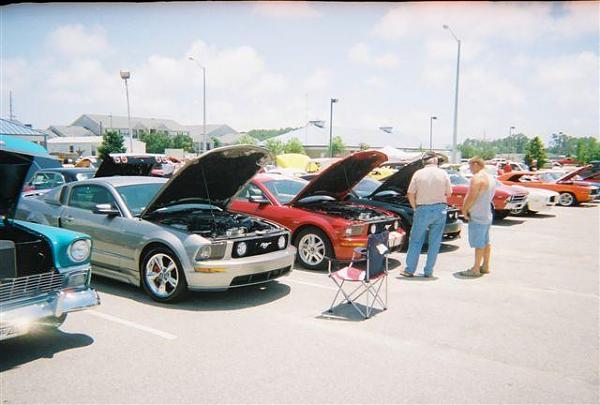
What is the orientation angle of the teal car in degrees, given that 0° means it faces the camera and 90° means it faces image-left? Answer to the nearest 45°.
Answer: approximately 315°

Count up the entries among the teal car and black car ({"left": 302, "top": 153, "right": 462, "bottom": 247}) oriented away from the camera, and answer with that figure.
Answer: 0

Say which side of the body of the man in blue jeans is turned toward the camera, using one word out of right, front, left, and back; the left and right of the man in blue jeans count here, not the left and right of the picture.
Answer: back

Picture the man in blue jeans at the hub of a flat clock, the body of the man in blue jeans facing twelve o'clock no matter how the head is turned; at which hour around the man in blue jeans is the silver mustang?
The silver mustang is roughly at 8 o'clock from the man in blue jeans.

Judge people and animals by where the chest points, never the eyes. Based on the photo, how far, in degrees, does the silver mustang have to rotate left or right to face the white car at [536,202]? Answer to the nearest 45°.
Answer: approximately 90° to its left

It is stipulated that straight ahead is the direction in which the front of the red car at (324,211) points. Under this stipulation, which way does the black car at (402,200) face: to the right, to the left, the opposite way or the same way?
the same way

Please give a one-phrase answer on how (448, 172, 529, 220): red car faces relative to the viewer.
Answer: facing the viewer and to the right of the viewer

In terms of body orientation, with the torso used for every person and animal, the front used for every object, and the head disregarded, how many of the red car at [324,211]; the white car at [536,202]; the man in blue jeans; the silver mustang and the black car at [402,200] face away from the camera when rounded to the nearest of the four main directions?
1

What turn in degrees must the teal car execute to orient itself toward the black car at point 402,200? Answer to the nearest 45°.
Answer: approximately 90° to its left

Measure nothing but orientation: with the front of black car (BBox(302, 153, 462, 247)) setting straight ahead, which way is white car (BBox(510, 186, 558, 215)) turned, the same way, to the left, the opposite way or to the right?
the same way

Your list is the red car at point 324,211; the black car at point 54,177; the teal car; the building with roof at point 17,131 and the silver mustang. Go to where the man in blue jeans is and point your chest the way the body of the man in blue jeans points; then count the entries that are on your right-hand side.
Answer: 0

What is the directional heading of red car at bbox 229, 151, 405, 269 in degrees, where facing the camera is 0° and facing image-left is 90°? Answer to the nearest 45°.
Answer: approximately 315°

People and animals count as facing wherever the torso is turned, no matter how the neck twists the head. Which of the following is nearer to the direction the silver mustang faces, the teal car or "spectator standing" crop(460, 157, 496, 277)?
the spectator standing

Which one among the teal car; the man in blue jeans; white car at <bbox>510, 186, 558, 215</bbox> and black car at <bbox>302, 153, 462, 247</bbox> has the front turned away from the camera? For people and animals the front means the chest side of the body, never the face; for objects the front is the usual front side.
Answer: the man in blue jeans

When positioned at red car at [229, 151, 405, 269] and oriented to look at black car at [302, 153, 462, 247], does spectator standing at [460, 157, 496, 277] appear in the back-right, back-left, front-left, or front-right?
front-right

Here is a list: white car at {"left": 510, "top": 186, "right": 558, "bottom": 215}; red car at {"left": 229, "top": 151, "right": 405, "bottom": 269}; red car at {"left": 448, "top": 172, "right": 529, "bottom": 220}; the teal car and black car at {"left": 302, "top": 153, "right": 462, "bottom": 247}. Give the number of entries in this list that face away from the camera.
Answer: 0

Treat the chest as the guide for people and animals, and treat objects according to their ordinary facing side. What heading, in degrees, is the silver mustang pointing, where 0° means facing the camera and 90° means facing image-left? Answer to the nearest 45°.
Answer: approximately 315°

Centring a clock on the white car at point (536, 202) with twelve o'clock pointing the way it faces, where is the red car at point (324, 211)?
The red car is roughly at 2 o'clock from the white car.

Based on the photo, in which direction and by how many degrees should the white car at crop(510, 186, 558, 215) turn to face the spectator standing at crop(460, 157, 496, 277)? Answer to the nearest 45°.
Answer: approximately 45° to its right

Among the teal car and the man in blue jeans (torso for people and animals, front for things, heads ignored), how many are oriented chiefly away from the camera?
1

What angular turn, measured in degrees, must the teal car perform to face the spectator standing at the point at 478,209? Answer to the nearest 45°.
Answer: approximately 45° to its left
